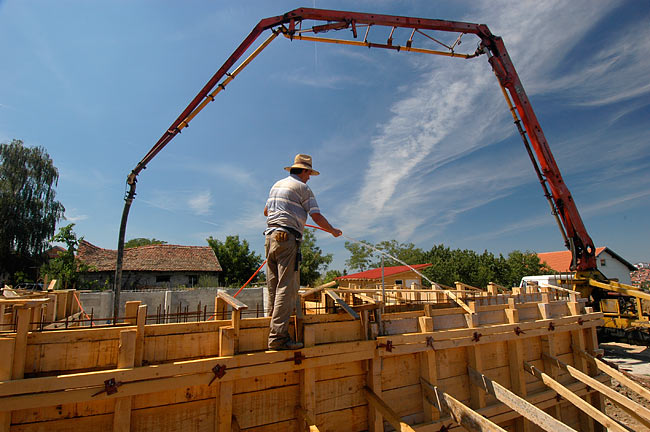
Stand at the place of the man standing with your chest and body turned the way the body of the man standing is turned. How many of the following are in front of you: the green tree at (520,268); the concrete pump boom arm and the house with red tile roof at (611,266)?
3

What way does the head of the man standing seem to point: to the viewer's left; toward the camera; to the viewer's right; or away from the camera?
to the viewer's right

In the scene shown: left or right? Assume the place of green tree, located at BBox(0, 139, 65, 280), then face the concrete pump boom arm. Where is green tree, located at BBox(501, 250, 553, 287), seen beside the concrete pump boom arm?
left

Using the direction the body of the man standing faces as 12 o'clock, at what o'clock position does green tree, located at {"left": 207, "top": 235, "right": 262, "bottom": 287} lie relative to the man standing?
The green tree is roughly at 10 o'clock from the man standing.

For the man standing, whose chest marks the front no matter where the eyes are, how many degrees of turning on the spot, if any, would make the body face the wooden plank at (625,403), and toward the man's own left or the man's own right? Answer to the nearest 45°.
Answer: approximately 45° to the man's own right

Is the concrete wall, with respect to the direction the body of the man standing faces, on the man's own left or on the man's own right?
on the man's own left

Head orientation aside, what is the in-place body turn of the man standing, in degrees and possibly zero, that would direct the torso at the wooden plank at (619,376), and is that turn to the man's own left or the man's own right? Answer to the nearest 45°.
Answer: approximately 45° to the man's own right

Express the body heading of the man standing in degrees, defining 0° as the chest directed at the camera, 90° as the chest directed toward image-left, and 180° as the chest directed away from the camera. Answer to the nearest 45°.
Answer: approximately 225°

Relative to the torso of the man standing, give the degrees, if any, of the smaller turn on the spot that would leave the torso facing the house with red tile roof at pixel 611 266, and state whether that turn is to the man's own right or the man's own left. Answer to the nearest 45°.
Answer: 0° — they already face it

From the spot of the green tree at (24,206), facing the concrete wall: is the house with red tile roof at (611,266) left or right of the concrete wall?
left

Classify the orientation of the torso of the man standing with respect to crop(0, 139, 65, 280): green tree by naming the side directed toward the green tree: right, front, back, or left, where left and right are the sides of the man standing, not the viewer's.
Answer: left

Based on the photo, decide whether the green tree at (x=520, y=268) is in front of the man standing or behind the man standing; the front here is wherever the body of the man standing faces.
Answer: in front
